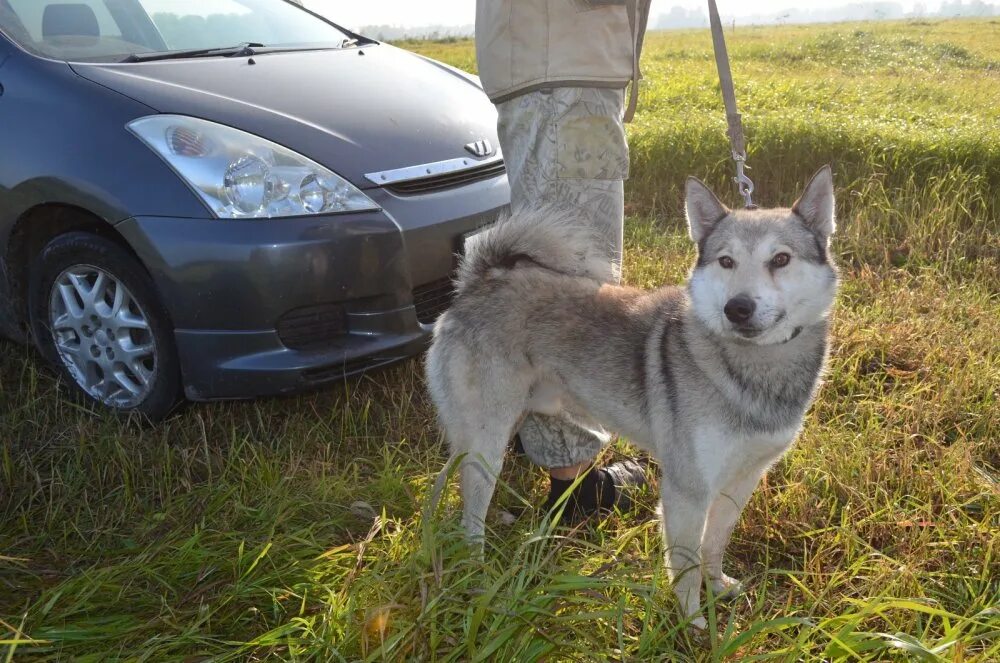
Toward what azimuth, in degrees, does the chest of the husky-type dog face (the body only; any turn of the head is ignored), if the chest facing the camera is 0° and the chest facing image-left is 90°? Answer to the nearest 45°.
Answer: approximately 315°
